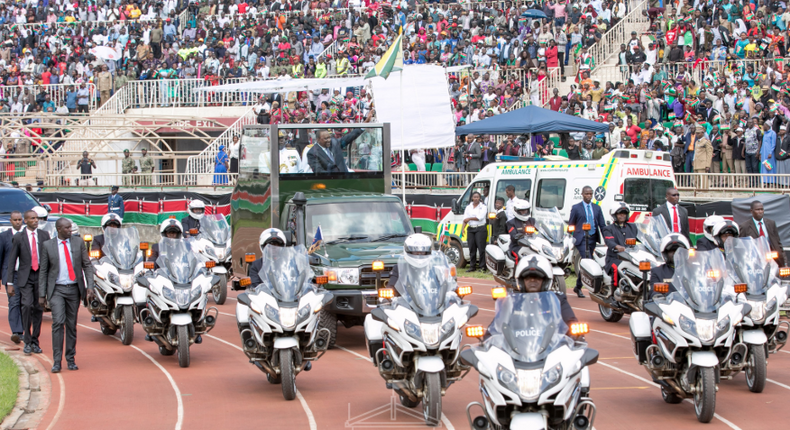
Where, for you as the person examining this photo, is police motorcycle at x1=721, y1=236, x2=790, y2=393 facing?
facing the viewer

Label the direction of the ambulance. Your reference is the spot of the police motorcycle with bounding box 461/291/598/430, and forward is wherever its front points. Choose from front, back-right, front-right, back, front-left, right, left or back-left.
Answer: back

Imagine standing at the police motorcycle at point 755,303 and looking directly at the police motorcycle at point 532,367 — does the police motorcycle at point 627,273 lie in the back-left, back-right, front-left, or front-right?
back-right

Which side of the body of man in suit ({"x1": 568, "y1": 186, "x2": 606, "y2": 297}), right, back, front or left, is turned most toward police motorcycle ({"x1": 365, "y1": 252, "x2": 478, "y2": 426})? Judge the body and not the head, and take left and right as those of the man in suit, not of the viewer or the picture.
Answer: front

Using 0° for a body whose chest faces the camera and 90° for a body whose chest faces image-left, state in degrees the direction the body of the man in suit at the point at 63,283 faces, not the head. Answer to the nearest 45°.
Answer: approximately 0°

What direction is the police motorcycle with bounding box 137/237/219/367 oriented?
toward the camera

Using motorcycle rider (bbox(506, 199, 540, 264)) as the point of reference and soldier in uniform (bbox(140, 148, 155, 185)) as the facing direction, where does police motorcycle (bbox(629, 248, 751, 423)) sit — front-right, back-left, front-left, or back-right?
back-left

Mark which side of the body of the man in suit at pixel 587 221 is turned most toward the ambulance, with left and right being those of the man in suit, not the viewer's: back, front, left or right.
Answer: back

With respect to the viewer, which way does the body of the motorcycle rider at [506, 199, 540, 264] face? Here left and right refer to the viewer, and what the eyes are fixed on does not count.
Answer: facing the viewer and to the right of the viewer
